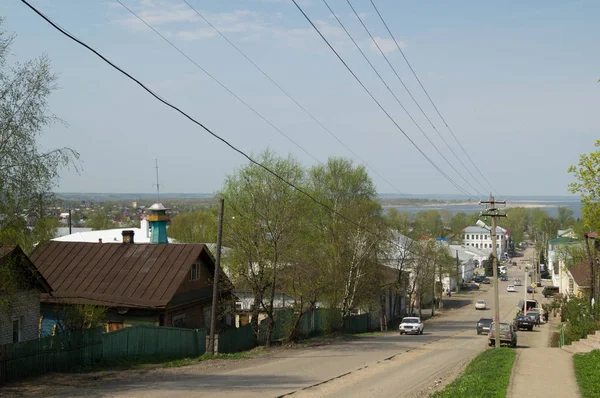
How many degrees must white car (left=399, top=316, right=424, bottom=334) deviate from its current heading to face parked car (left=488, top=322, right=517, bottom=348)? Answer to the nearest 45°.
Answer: approximately 45° to its left

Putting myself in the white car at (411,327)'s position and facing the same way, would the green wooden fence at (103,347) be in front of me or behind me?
in front

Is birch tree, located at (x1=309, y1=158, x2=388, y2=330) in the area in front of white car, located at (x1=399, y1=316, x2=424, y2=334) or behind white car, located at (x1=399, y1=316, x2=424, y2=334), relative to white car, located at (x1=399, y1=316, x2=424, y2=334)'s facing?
in front

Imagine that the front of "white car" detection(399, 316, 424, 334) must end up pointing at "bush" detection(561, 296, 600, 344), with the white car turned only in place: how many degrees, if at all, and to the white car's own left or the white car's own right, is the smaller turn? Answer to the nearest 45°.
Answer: approximately 45° to the white car's own left

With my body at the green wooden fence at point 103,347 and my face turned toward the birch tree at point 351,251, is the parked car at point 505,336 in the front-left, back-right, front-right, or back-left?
front-right

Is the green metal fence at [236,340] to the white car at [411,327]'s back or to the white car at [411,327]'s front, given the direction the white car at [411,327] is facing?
to the front

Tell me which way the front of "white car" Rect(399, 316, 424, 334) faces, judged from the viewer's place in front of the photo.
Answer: facing the viewer
